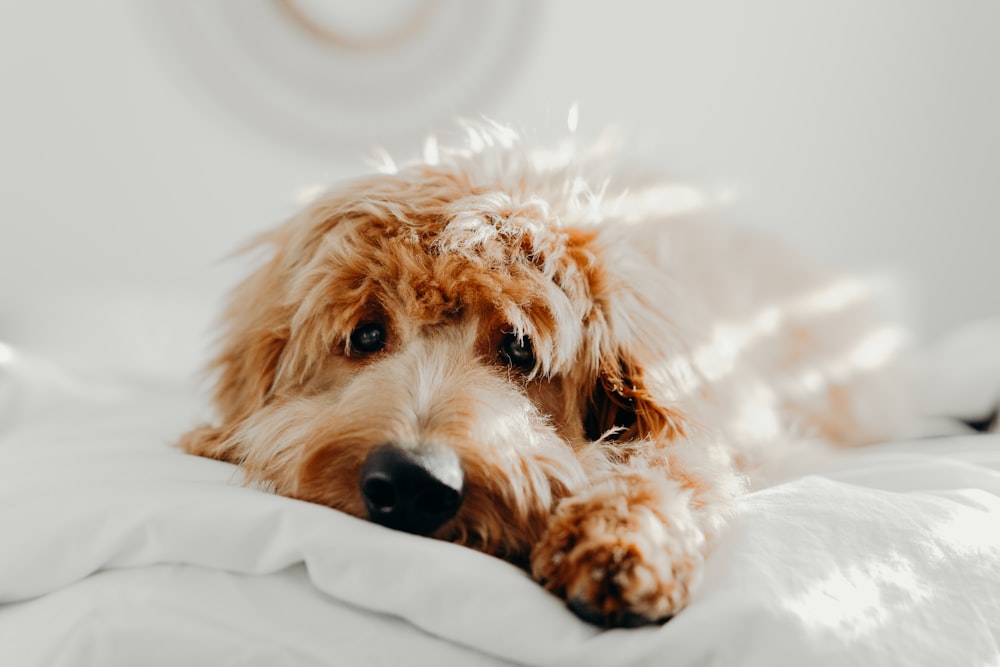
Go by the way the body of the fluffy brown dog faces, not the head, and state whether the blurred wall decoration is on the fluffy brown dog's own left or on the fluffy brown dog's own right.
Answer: on the fluffy brown dog's own right

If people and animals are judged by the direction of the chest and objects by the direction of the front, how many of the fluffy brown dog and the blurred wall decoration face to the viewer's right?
0

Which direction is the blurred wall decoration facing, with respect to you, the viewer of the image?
facing the viewer

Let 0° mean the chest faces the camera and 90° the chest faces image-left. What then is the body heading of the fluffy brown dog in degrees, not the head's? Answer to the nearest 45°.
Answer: approximately 45°

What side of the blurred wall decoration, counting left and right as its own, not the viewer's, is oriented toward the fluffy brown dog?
front
